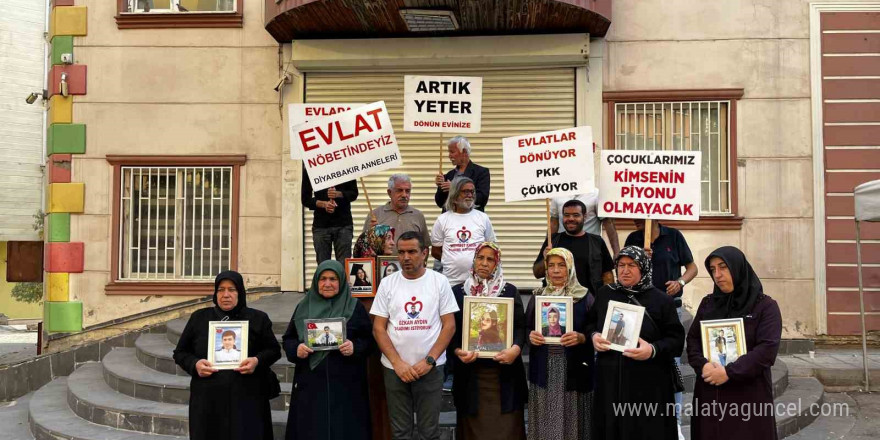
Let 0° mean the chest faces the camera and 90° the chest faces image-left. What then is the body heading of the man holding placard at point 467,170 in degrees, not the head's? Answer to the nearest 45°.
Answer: approximately 45°

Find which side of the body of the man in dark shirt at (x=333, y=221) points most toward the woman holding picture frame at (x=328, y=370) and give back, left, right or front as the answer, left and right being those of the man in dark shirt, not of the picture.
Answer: front

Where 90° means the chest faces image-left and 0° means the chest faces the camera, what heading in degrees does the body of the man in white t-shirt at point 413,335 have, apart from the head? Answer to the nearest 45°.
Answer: approximately 0°

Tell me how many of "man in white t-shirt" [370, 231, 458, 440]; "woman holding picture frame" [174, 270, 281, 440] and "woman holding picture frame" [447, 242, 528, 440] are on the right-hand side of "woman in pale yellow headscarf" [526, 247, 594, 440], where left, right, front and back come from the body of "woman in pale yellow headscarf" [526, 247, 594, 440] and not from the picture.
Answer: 3

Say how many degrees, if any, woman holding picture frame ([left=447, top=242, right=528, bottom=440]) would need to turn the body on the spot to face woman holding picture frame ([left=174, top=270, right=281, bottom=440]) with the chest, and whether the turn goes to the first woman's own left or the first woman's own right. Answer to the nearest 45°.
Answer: approximately 90° to the first woman's own right

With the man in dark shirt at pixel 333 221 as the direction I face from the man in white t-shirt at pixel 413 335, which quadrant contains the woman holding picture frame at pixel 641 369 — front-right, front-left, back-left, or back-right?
back-right
